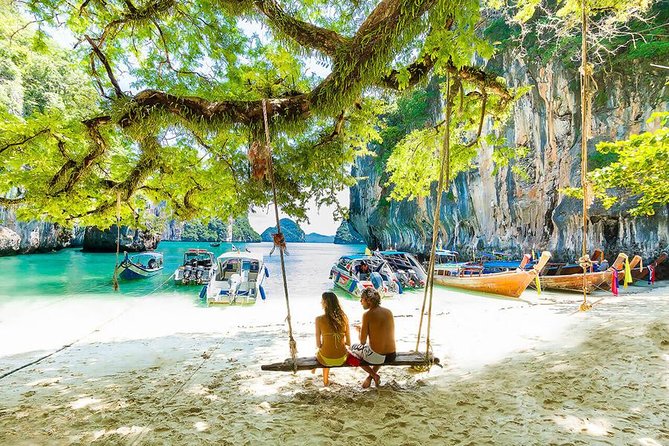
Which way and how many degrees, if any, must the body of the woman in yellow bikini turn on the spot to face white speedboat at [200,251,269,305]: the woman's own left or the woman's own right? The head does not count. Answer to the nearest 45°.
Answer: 0° — they already face it

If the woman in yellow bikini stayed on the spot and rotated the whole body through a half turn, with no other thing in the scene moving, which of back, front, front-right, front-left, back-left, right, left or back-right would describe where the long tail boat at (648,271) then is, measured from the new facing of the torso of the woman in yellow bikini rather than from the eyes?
back-left

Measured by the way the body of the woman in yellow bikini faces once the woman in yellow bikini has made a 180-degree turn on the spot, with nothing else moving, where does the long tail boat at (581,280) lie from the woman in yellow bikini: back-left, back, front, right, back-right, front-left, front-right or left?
back-left

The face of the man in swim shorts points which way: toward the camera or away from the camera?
away from the camera

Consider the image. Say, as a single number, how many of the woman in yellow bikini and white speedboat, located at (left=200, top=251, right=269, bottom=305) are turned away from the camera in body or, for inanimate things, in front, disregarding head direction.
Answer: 2

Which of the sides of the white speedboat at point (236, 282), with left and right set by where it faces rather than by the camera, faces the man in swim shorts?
back

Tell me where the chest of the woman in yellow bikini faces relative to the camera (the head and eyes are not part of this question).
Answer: away from the camera

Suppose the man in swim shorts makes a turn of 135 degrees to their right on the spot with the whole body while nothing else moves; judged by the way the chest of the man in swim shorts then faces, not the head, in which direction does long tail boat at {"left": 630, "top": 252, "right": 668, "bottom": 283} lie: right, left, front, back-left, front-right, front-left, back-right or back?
front-left

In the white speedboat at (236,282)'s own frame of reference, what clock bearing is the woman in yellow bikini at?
The woman in yellow bikini is roughly at 6 o'clock from the white speedboat.

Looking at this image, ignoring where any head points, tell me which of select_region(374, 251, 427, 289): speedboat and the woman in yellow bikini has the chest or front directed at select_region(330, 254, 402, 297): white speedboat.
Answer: the woman in yellow bikini

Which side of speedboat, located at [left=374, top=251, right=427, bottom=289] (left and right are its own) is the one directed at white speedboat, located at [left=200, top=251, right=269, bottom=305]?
left
